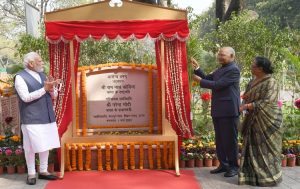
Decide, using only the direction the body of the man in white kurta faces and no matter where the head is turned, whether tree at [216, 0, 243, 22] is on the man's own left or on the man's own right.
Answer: on the man's own left

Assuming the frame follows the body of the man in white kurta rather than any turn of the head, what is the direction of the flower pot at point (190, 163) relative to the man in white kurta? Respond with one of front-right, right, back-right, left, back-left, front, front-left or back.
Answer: front-left

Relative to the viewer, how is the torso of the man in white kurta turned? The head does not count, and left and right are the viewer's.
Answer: facing the viewer and to the right of the viewer

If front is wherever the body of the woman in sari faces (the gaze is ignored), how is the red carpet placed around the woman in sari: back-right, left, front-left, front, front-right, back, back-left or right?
front

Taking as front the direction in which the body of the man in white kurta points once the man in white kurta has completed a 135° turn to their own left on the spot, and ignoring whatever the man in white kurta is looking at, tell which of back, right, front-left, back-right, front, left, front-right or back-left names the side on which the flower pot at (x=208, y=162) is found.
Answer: right

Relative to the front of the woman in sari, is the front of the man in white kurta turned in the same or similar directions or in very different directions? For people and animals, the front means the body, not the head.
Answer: very different directions

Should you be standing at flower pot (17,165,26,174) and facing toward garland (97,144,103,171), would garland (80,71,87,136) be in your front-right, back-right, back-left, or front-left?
front-left

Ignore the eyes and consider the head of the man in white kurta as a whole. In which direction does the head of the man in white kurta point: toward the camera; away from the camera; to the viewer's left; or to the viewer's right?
to the viewer's right
